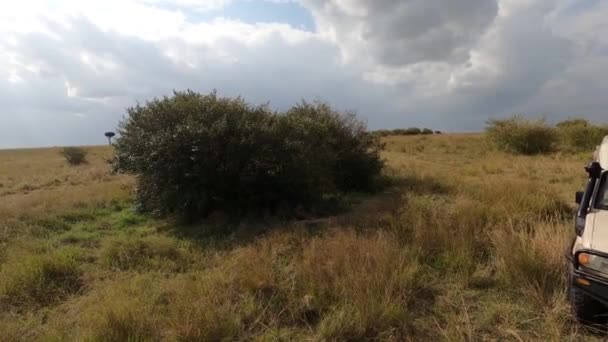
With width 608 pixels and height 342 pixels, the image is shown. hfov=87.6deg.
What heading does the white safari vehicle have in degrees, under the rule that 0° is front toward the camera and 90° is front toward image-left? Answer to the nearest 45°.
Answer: approximately 45°

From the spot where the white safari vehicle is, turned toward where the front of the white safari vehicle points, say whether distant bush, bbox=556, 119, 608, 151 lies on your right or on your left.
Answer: on your right

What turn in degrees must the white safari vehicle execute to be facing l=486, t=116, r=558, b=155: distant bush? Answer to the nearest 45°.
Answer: approximately 135° to its right

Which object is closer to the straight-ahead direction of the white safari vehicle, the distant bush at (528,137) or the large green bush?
the large green bush

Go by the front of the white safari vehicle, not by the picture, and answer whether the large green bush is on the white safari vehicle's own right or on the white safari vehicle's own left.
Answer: on the white safari vehicle's own right

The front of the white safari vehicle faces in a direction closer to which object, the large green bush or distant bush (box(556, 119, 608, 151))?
the large green bush

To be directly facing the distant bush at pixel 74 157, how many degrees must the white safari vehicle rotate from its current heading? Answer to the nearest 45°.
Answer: approximately 45° to its right
